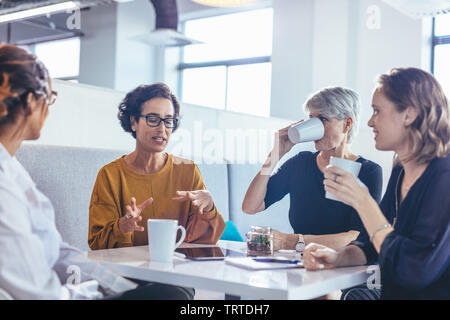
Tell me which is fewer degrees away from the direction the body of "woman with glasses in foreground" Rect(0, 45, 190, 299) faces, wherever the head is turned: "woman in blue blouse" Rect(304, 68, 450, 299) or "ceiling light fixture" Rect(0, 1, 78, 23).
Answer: the woman in blue blouse

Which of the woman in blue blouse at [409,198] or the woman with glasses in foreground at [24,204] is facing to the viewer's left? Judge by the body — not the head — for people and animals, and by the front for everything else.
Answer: the woman in blue blouse

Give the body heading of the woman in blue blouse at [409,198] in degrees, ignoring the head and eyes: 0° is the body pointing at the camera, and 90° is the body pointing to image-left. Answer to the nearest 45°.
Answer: approximately 90°

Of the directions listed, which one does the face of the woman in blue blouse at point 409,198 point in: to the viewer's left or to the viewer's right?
to the viewer's left

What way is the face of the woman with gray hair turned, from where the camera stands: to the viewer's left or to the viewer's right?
to the viewer's left

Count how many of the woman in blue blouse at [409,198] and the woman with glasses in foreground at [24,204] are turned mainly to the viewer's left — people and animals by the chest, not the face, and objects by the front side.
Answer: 1

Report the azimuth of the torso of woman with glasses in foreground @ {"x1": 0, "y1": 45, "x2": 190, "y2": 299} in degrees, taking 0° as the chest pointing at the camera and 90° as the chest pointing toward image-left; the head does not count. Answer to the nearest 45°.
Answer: approximately 270°

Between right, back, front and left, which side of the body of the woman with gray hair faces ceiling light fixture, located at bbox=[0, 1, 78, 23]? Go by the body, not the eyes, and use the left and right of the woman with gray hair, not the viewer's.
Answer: right

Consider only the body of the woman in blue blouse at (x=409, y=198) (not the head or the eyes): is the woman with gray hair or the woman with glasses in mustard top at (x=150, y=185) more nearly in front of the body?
the woman with glasses in mustard top
